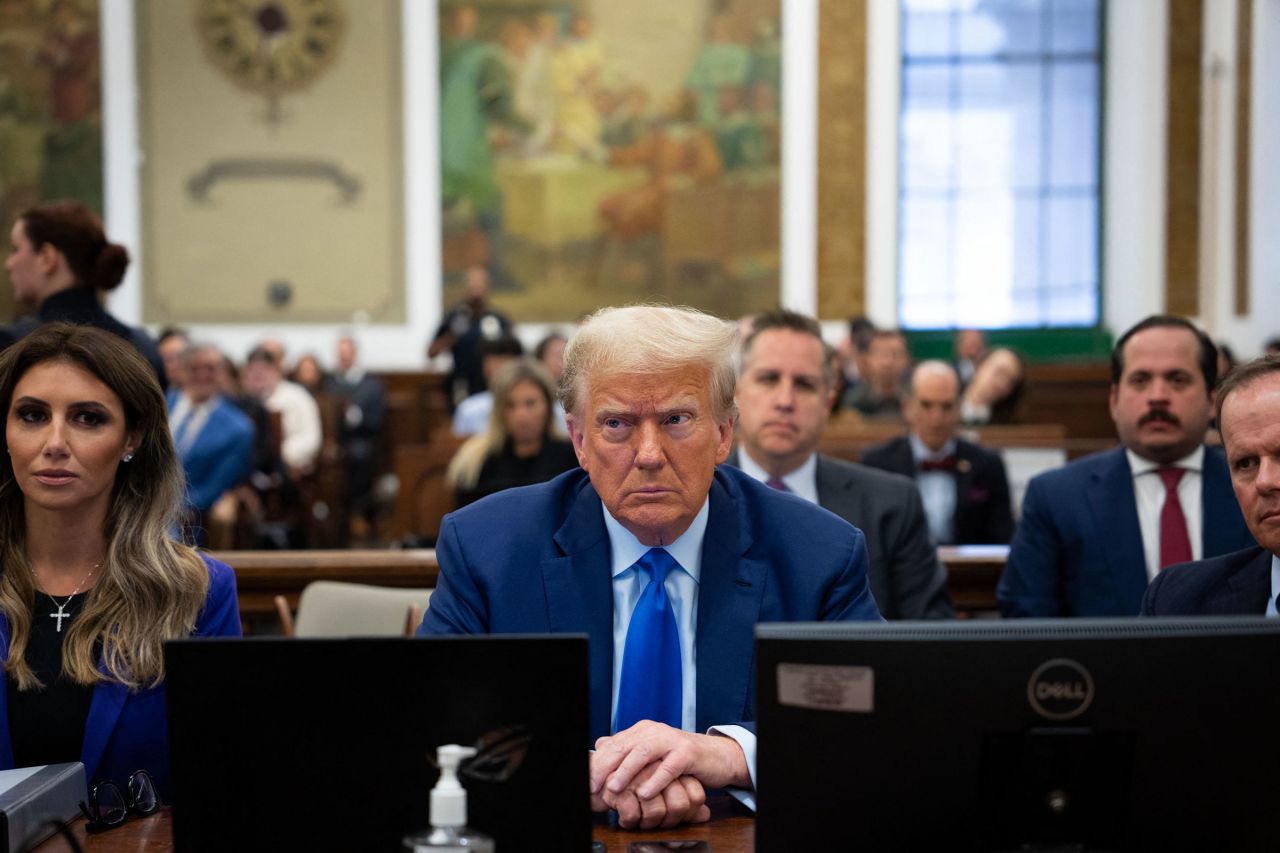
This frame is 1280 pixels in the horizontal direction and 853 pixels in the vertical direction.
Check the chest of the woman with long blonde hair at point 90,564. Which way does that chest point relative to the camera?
toward the camera

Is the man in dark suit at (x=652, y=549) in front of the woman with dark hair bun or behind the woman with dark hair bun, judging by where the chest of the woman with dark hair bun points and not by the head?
behind

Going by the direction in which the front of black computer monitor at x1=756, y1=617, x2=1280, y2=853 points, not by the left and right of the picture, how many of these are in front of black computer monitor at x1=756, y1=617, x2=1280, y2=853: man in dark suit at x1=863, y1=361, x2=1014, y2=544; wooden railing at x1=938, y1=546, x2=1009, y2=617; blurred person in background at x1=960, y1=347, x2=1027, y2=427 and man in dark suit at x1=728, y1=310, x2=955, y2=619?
4

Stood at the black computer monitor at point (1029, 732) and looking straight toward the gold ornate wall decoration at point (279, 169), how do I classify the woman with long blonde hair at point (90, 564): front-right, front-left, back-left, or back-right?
front-left

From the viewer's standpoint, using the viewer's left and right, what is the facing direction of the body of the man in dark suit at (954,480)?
facing the viewer

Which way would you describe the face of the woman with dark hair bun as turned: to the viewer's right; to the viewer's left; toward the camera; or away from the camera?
to the viewer's left

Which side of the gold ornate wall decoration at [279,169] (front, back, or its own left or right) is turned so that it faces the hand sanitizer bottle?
front

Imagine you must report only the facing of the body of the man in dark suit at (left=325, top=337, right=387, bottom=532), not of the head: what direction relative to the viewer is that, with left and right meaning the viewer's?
facing the viewer and to the left of the viewer

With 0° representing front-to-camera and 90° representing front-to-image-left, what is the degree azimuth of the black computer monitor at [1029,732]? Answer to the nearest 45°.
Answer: approximately 180°

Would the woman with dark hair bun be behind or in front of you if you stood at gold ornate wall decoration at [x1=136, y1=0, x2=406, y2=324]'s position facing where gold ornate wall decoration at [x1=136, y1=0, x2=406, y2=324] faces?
in front

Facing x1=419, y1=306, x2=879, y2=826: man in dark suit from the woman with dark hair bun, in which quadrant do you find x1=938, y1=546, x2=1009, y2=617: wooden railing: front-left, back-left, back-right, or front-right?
front-left

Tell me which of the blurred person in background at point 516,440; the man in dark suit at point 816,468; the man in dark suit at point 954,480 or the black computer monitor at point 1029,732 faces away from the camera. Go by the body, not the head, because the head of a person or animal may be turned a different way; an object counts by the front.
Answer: the black computer monitor

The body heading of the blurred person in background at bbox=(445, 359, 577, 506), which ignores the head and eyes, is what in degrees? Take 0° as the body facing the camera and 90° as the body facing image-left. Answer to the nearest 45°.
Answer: approximately 0°

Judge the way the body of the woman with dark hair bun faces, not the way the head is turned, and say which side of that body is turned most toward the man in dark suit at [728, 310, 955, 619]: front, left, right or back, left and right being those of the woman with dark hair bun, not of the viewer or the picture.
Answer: back

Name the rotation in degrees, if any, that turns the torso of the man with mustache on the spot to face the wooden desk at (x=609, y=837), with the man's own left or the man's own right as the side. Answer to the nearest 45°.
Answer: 0° — they already face it

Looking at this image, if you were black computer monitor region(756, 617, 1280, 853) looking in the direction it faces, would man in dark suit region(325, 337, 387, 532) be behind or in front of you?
in front

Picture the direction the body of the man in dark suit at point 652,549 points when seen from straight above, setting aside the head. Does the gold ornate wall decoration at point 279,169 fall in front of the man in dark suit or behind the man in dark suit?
behind
